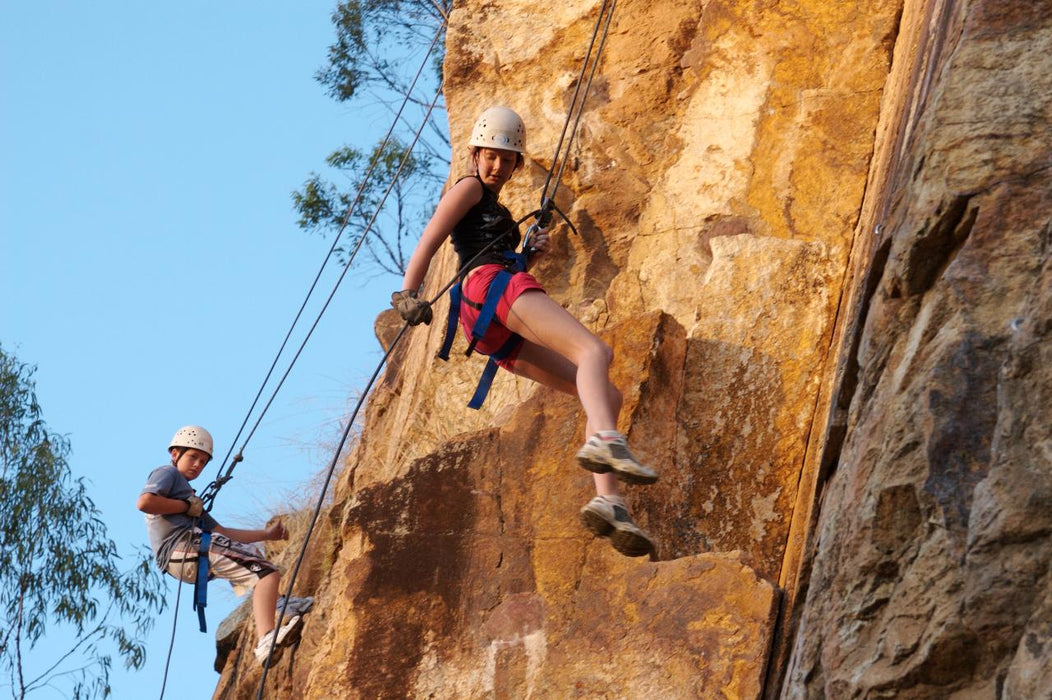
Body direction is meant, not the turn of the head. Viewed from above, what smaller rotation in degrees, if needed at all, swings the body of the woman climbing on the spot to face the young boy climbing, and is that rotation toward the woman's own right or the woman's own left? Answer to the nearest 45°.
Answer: approximately 180°

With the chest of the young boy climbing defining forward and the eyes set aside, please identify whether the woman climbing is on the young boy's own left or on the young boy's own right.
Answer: on the young boy's own right

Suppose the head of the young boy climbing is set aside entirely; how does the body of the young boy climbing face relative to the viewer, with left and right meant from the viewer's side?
facing to the right of the viewer

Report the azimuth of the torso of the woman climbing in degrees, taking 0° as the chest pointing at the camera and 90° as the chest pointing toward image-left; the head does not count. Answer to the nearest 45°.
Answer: approximately 315°
